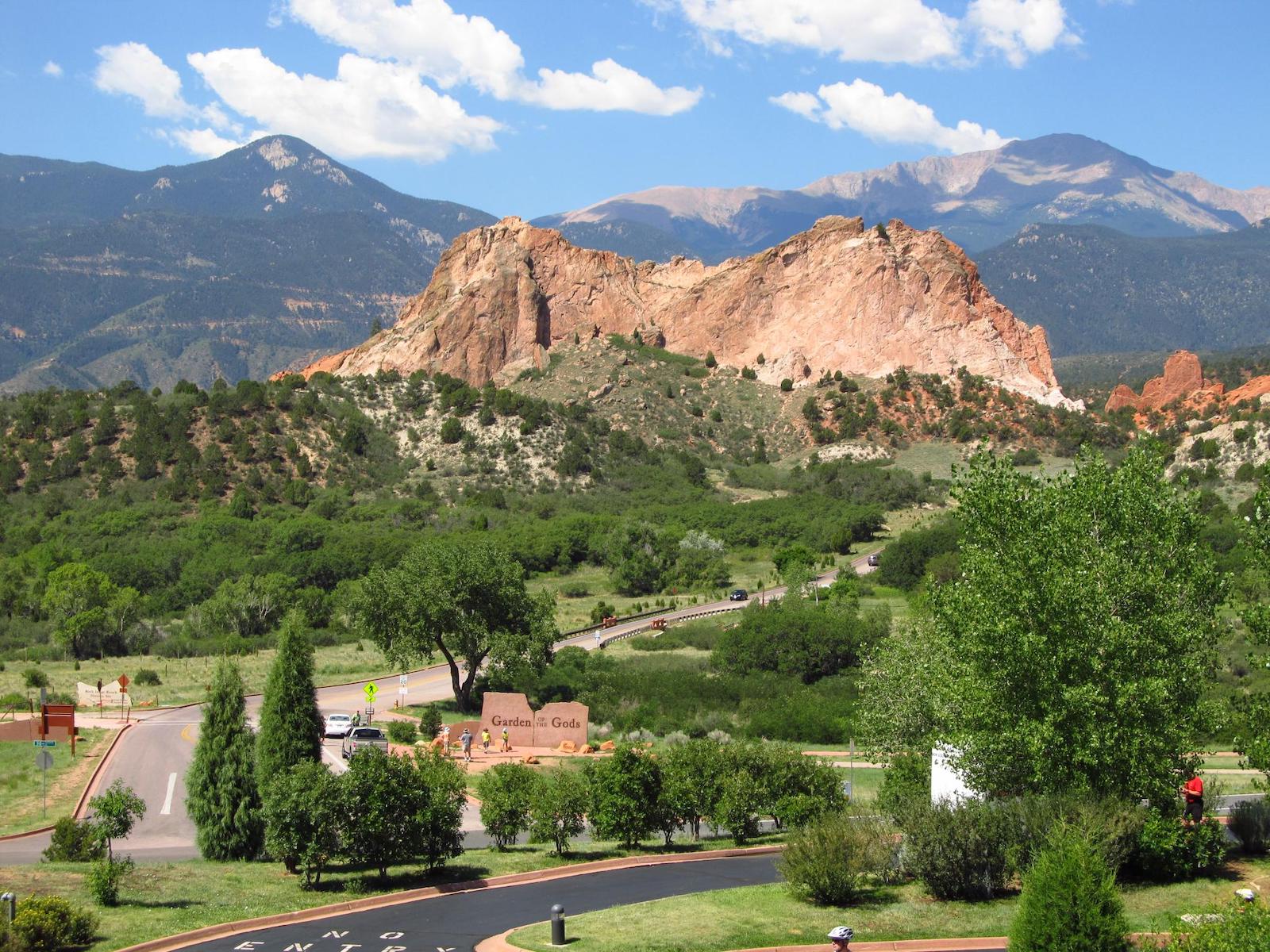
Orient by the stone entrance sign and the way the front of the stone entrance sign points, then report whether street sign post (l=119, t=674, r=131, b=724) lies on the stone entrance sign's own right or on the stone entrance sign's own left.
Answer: on the stone entrance sign's own right

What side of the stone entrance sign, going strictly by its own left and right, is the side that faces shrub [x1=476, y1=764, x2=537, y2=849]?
front

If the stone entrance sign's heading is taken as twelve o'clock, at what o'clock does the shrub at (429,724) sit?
The shrub is roughly at 4 o'clock from the stone entrance sign.

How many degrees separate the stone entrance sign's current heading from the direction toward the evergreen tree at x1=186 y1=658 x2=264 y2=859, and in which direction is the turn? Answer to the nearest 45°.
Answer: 0° — it already faces it

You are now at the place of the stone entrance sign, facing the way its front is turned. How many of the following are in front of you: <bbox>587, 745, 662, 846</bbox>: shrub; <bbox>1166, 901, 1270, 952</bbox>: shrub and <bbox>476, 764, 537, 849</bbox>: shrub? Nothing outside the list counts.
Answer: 3

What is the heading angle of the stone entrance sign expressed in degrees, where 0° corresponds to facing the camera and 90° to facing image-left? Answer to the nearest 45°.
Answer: approximately 0°

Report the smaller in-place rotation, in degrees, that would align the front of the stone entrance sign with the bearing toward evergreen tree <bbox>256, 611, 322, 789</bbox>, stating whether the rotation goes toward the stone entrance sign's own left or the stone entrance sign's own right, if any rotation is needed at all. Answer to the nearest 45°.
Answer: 0° — it already faces it

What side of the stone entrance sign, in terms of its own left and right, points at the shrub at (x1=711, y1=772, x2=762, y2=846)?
front

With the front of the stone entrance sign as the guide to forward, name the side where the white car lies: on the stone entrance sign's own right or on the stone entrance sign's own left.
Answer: on the stone entrance sign's own right

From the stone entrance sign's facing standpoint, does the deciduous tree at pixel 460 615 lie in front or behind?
behind
